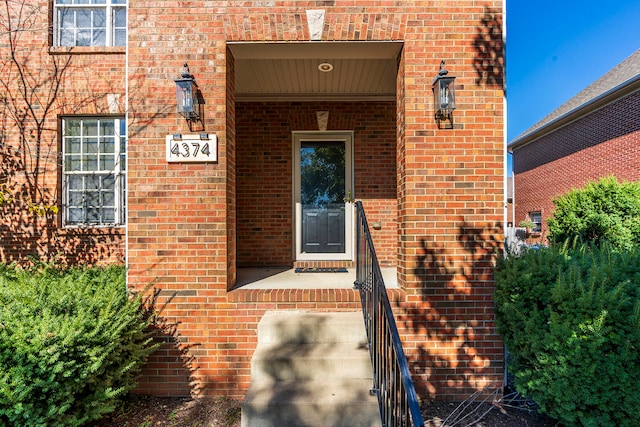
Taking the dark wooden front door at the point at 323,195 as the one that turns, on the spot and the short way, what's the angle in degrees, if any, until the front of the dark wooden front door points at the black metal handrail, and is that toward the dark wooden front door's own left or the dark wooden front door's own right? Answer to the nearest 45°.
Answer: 0° — it already faces it

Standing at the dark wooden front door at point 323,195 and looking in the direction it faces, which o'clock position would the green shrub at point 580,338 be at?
The green shrub is roughly at 11 o'clock from the dark wooden front door.

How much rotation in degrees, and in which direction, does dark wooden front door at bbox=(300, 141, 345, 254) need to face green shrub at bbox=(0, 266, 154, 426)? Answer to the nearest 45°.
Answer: approximately 45° to its right

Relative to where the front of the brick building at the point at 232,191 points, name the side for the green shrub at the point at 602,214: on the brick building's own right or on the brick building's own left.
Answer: on the brick building's own left

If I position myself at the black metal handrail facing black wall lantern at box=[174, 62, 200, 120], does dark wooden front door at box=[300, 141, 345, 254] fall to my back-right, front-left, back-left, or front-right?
front-right

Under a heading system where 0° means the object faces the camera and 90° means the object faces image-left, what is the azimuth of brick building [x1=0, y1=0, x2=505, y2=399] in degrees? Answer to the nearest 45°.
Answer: approximately 0°
